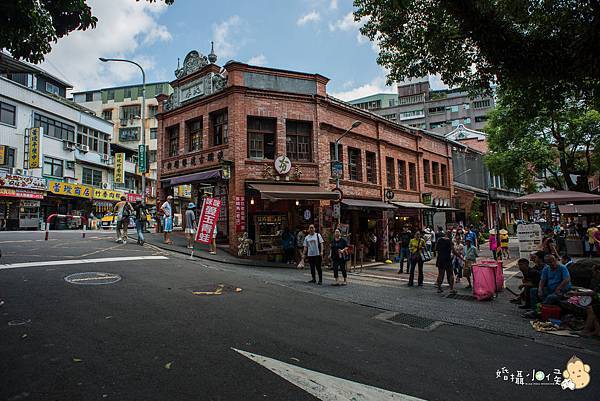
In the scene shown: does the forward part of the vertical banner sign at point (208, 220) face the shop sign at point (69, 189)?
no

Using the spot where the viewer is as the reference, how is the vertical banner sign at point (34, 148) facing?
facing the viewer

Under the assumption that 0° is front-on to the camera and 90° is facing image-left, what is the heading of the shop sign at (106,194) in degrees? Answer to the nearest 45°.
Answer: approximately 315°

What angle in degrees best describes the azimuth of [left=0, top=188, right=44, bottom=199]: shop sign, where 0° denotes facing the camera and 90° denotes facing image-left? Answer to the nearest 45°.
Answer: approximately 315°

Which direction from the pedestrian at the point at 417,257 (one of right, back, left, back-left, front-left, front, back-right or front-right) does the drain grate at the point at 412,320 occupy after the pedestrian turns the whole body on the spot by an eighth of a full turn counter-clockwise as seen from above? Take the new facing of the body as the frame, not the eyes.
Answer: front-right

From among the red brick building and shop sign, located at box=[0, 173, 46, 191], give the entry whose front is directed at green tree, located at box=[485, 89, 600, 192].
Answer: the shop sign

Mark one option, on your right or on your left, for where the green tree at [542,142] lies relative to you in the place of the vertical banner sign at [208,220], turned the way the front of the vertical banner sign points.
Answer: on your left

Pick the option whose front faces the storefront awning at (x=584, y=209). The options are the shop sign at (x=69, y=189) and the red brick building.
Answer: the shop sign

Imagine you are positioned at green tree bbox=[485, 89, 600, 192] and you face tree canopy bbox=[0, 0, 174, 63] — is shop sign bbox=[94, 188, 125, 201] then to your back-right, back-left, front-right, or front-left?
front-right

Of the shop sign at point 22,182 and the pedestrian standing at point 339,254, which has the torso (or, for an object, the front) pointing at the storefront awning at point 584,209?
the shop sign

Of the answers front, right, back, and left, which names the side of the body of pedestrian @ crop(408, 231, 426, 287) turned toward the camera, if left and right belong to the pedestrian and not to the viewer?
front

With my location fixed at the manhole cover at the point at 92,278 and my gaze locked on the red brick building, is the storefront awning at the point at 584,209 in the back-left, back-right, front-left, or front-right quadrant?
front-right

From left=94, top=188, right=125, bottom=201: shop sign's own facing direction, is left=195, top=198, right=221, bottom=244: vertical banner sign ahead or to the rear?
ahead

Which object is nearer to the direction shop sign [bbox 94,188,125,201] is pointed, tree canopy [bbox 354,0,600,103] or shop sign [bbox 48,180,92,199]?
the tree canopy

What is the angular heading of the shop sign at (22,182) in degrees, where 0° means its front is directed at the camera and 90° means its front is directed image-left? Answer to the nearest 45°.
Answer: approximately 315°

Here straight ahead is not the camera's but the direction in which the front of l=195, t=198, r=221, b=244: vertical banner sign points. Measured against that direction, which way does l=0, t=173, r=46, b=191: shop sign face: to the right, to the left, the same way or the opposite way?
to the left
